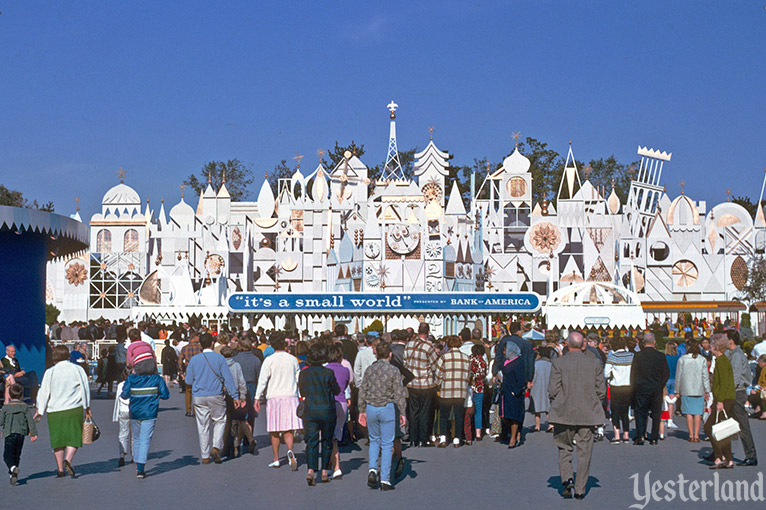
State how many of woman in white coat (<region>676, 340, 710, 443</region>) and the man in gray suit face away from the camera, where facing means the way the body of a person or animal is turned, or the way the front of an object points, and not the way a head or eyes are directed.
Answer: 2

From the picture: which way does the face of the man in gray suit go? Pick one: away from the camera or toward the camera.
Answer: away from the camera

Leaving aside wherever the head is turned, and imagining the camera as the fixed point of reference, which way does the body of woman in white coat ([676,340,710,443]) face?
away from the camera

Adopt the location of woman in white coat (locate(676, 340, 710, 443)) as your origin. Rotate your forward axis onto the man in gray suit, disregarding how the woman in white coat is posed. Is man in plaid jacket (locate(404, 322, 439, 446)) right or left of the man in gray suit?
right

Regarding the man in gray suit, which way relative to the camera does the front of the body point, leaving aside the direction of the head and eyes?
away from the camera

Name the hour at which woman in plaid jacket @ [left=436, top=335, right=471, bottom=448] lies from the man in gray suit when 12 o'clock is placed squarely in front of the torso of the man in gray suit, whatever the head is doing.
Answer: The woman in plaid jacket is roughly at 11 o'clock from the man in gray suit.

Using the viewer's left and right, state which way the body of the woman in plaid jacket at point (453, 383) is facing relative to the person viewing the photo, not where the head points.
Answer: facing away from the viewer

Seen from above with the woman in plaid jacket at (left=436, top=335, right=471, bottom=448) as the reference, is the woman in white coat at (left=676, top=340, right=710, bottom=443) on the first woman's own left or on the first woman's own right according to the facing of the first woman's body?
on the first woman's own right

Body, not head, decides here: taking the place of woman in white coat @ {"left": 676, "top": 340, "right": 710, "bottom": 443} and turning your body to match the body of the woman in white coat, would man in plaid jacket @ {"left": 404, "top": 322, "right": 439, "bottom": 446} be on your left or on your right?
on your left
